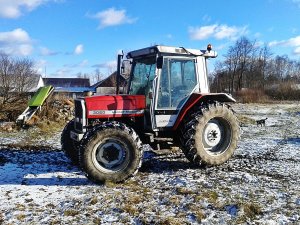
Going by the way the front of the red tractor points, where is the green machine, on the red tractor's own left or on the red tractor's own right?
on the red tractor's own right

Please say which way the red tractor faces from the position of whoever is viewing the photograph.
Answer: facing the viewer and to the left of the viewer
